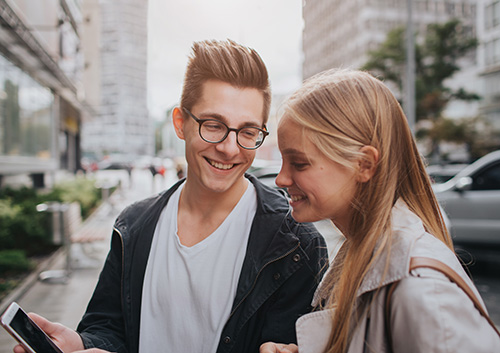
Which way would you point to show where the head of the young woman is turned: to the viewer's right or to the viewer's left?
to the viewer's left

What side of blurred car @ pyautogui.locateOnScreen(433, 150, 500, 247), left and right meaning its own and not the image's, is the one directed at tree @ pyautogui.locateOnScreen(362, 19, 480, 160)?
right

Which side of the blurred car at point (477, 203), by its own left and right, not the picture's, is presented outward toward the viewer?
left

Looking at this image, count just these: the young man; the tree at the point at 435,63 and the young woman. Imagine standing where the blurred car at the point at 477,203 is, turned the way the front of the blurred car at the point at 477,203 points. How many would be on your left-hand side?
2

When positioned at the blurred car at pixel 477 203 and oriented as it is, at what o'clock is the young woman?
The young woman is roughly at 9 o'clock from the blurred car.

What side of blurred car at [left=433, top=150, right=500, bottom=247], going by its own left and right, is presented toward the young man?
left
